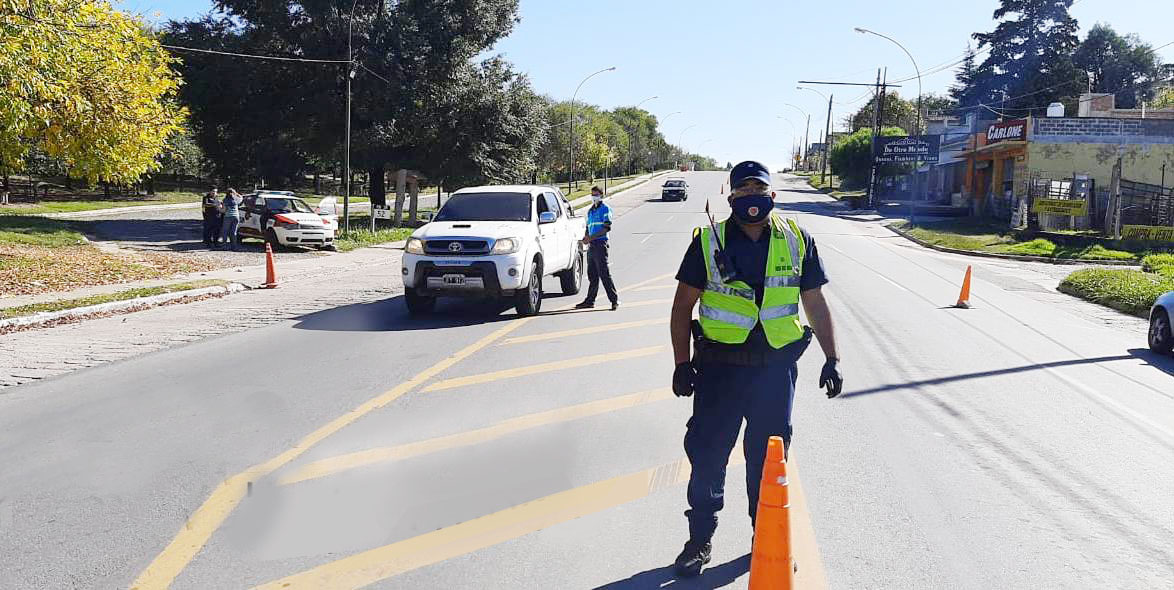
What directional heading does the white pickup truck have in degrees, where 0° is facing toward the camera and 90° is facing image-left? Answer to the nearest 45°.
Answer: approximately 45°

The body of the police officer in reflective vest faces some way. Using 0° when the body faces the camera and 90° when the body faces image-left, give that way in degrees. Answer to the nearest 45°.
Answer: approximately 0°

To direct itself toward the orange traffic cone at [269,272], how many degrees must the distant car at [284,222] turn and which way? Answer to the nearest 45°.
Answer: approximately 45° to its right

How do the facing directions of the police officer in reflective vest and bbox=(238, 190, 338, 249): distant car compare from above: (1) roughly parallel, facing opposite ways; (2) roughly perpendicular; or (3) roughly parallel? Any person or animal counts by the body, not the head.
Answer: roughly perpendicular
